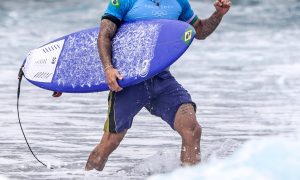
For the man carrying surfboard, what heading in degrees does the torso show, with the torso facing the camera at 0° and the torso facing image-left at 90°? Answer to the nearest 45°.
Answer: approximately 0°
